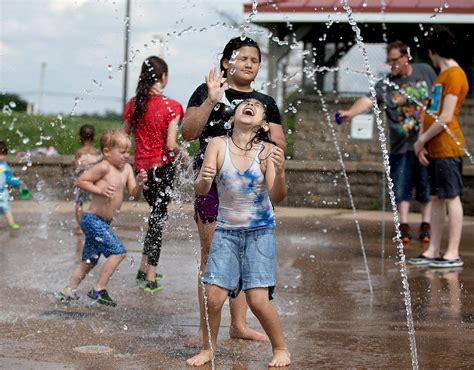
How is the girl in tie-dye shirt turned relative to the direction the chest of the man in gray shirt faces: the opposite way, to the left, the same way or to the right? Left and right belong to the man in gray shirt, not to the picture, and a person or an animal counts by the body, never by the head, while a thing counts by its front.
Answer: the same way

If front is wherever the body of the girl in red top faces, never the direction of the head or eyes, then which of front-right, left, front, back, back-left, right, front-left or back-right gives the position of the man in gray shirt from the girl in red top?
front

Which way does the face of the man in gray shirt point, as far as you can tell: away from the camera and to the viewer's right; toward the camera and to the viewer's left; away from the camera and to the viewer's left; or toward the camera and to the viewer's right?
toward the camera and to the viewer's left

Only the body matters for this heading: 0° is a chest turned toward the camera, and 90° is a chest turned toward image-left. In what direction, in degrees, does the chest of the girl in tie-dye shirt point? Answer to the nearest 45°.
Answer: approximately 0°

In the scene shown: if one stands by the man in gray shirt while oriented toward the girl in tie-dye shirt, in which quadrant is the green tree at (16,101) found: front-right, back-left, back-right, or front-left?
back-right

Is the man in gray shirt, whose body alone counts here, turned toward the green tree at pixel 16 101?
no

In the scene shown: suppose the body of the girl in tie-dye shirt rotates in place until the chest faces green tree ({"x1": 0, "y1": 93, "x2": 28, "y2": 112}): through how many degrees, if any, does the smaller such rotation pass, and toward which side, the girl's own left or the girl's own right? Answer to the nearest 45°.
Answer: approximately 180°

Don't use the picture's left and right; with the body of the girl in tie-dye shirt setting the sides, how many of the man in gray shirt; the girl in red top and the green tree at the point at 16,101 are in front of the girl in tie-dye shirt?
0

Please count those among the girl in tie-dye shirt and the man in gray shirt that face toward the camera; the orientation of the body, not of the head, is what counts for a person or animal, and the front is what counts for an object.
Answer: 2

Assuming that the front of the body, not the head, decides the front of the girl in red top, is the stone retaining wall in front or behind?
in front

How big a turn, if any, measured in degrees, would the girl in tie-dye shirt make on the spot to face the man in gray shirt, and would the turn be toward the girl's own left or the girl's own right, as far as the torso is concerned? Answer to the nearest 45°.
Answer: approximately 180°

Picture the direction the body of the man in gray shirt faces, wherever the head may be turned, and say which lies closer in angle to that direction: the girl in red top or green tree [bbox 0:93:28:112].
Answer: the girl in red top

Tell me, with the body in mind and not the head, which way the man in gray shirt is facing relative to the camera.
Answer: toward the camera

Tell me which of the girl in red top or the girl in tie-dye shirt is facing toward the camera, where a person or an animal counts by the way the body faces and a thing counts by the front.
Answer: the girl in tie-dye shirt

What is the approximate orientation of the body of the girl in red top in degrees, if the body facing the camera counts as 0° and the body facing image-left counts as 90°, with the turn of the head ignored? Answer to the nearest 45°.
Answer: approximately 225°

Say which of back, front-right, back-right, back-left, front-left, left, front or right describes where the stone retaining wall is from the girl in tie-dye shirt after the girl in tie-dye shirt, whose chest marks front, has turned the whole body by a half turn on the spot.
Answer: front

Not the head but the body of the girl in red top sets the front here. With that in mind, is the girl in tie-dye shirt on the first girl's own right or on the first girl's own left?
on the first girl's own right

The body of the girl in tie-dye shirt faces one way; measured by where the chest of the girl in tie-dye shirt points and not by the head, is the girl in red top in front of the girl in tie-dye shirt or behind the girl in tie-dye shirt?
behind
